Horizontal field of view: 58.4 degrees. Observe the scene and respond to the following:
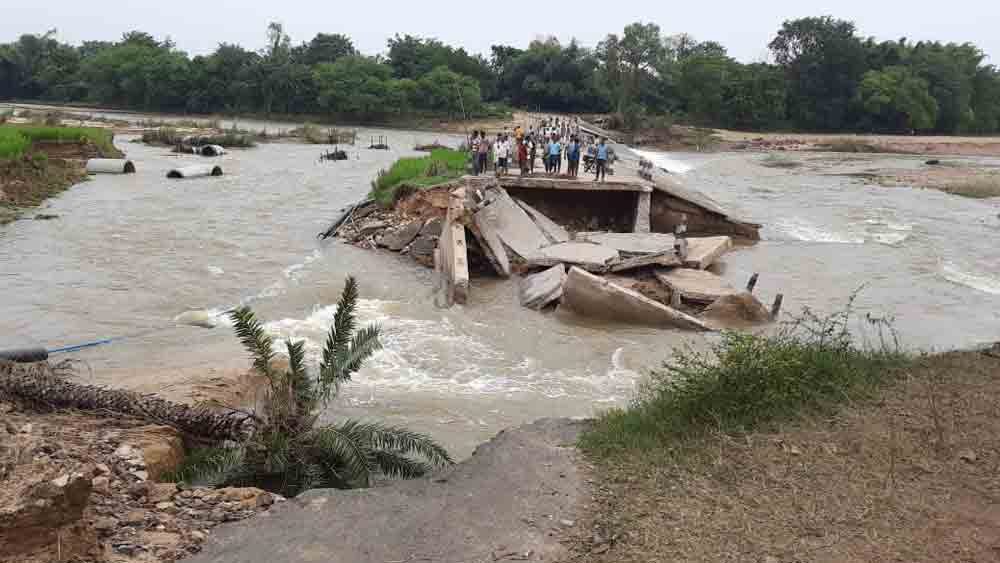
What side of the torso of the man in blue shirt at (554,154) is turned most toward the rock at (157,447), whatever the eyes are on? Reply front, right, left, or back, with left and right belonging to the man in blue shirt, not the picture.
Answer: front

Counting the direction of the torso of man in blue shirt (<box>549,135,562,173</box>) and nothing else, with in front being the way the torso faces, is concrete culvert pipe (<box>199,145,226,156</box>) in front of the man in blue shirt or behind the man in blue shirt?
behind

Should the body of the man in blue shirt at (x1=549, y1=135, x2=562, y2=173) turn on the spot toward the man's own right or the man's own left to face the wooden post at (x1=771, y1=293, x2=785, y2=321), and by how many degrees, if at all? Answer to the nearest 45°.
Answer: approximately 45° to the man's own left

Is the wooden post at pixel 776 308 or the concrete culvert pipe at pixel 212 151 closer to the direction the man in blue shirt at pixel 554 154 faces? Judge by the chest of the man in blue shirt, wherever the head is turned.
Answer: the wooden post

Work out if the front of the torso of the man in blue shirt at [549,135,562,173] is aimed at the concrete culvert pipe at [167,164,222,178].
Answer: no

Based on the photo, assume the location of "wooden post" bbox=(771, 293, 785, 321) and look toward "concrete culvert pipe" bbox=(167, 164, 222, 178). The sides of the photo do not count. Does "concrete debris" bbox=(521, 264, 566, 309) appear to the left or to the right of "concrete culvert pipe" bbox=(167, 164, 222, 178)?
left

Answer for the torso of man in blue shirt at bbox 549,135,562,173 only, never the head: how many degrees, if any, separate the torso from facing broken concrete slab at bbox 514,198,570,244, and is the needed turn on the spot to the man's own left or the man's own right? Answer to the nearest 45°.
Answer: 0° — they already face it

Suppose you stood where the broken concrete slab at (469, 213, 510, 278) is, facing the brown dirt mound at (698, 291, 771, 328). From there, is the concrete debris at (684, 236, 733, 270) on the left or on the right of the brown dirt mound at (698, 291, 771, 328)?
left

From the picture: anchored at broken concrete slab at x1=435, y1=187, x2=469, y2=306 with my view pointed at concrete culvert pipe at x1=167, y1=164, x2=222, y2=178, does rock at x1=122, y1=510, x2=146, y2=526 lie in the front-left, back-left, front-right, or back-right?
back-left

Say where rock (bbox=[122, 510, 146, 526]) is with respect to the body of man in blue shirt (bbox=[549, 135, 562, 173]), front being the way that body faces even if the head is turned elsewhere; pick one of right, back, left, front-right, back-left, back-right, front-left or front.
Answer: front

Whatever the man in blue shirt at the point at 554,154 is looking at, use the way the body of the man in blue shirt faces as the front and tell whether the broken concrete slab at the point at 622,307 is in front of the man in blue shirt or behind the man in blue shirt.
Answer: in front

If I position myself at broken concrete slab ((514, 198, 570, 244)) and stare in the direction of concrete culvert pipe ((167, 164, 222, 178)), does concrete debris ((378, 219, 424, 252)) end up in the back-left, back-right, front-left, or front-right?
front-left

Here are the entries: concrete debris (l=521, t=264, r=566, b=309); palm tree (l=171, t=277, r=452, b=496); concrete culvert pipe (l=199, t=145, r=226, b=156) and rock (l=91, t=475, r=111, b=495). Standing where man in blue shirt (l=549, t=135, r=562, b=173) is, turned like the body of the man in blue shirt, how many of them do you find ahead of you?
3

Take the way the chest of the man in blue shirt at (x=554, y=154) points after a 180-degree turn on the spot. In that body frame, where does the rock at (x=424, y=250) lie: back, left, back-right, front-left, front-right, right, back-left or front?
back-left

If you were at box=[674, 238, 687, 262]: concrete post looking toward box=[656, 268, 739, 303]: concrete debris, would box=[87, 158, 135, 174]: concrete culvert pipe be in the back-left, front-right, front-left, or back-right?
back-right

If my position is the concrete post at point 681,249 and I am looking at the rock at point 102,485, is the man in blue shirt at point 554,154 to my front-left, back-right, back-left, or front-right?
back-right

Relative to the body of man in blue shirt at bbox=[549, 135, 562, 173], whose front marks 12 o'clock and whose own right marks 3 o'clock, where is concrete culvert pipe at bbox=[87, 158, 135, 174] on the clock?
The concrete culvert pipe is roughly at 4 o'clock from the man in blue shirt.

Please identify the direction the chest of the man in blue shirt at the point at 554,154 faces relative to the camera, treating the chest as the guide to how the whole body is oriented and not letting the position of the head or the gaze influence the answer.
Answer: toward the camera

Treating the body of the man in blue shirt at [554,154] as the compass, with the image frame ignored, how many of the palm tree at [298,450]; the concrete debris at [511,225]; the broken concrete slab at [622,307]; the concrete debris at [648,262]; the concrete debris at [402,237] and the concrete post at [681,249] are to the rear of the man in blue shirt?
0

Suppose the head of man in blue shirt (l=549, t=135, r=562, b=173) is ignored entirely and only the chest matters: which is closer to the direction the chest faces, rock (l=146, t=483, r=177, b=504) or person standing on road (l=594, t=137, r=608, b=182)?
the rock

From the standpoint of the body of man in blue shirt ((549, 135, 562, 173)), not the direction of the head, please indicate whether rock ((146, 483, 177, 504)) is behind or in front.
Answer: in front
